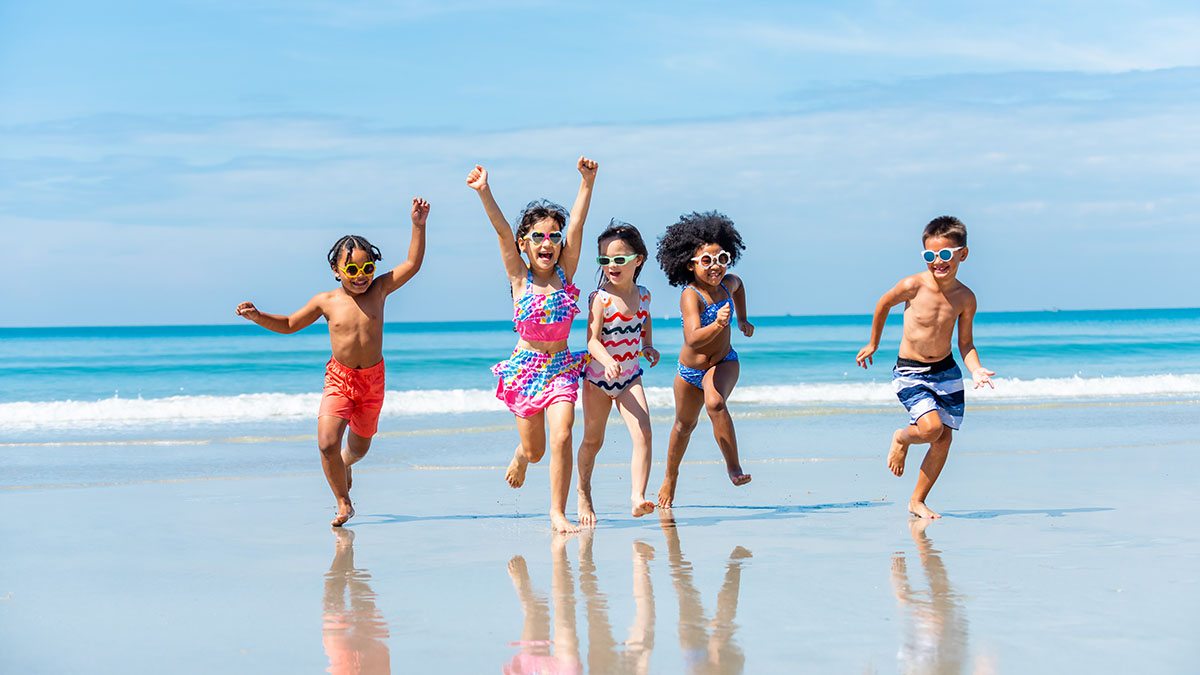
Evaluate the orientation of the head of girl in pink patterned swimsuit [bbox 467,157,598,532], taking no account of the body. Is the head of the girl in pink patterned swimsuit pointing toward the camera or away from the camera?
toward the camera

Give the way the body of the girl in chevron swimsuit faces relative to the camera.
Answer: toward the camera

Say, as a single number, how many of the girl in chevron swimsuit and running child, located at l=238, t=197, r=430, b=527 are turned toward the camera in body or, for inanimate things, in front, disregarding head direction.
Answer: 2

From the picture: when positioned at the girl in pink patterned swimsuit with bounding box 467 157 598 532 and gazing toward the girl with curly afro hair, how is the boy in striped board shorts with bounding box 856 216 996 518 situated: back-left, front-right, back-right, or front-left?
front-right

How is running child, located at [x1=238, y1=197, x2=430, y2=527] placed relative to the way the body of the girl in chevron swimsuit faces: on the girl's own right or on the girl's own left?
on the girl's own right

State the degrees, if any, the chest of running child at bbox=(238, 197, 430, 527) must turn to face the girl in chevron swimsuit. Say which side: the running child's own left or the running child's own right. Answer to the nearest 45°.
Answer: approximately 90° to the running child's own left

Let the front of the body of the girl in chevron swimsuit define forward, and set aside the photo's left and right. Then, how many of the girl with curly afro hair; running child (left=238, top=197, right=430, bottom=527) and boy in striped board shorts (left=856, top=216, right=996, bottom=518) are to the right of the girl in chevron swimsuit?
1

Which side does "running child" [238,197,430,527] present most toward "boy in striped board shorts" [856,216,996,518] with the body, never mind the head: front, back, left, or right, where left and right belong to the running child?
left

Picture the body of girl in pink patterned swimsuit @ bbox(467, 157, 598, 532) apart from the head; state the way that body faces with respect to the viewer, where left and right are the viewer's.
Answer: facing the viewer

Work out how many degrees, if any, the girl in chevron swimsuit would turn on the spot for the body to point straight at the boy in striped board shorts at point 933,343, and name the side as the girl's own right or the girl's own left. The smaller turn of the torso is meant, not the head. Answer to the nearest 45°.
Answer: approximately 90° to the girl's own left

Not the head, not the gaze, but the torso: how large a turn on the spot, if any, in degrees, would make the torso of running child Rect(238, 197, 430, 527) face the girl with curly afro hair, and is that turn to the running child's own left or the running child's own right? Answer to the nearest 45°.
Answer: approximately 90° to the running child's own left
